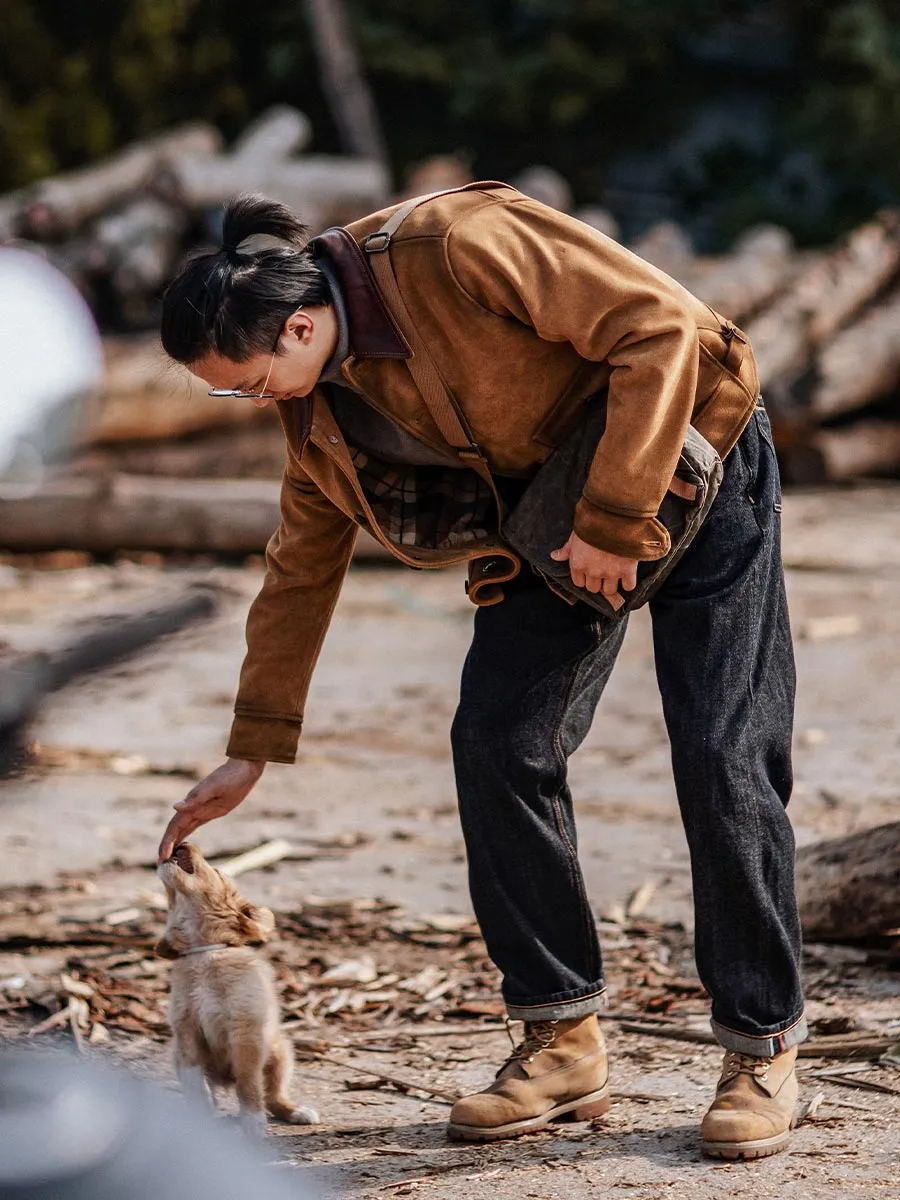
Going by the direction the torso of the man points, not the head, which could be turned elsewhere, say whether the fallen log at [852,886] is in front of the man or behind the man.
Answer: behind

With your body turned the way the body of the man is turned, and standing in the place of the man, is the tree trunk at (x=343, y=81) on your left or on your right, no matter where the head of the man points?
on your right

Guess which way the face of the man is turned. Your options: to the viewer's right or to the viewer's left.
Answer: to the viewer's left

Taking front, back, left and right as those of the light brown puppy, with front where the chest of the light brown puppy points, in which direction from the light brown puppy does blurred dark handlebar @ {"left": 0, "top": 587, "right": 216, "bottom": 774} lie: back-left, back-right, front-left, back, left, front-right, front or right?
front-left

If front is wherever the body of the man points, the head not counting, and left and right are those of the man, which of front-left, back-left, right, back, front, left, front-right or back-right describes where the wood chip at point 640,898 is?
back-right
